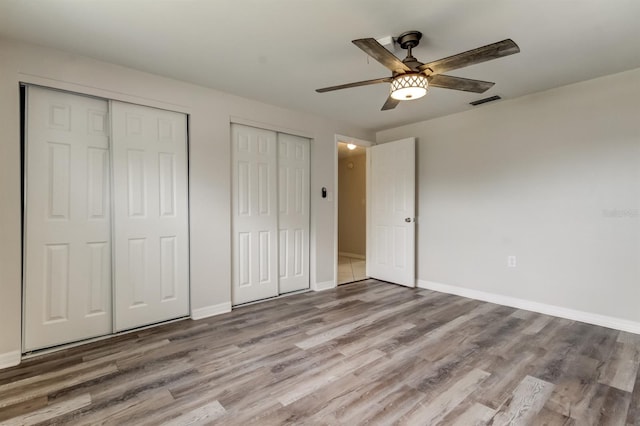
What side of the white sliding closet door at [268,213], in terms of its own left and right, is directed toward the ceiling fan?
front

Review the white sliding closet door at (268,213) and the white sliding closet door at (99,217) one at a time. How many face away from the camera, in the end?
0

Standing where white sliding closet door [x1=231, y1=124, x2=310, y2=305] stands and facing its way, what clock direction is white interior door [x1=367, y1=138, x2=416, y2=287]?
The white interior door is roughly at 10 o'clock from the white sliding closet door.

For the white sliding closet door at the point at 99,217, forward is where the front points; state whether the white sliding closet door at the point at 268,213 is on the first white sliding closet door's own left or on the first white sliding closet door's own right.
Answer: on the first white sliding closet door's own left

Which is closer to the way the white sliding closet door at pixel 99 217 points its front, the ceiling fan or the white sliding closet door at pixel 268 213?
the ceiling fan

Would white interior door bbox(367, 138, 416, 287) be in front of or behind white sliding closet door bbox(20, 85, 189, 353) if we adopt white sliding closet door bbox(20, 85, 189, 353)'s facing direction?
in front

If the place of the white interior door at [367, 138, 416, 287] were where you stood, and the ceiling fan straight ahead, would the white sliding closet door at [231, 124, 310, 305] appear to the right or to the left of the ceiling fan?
right

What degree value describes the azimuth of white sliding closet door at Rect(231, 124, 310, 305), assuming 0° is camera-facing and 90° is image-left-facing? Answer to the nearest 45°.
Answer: approximately 315°

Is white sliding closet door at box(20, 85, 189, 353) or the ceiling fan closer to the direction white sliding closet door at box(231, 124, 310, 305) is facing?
the ceiling fan

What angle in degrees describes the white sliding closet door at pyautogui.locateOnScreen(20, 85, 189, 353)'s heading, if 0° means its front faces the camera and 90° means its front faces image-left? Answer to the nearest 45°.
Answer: approximately 315°
